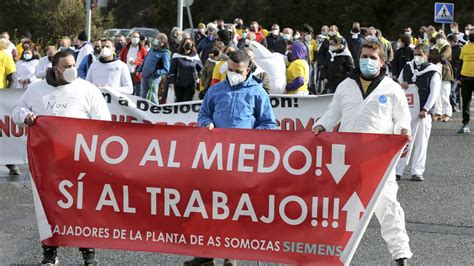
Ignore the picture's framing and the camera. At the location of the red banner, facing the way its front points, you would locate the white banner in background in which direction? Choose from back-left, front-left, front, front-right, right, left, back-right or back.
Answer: back

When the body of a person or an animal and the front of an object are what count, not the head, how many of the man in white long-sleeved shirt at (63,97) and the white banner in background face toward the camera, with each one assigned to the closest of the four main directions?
2

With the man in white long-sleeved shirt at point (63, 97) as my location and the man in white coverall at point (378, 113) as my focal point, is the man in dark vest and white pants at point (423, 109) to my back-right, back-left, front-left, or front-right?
front-left

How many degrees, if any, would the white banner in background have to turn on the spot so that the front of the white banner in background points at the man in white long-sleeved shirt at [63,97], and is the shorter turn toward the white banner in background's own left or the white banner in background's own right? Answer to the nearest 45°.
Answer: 0° — it already faces them

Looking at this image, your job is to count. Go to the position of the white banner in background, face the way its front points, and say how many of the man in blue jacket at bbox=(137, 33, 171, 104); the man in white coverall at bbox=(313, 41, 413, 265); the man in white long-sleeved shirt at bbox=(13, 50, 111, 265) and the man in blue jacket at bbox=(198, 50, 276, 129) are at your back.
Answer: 1

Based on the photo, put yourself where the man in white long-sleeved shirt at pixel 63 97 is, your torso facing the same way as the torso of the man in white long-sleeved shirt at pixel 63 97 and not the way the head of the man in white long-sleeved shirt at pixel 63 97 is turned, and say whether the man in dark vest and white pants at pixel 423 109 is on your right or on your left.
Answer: on your left

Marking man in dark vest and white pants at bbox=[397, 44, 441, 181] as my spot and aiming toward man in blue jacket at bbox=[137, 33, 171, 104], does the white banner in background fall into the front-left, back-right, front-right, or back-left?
front-left

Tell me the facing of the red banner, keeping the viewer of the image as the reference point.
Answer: facing the viewer

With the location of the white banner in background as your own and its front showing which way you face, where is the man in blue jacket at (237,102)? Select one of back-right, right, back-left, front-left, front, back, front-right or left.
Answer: front

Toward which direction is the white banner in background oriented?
toward the camera

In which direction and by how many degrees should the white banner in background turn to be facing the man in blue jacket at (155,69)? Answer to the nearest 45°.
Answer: approximately 180°

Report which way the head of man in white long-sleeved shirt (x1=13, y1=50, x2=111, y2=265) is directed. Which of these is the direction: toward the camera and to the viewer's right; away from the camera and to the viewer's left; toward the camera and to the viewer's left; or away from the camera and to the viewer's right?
toward the camera and to the viewer's right

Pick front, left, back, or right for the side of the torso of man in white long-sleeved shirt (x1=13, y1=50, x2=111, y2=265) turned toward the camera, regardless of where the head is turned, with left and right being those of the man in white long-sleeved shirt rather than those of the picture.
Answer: front
